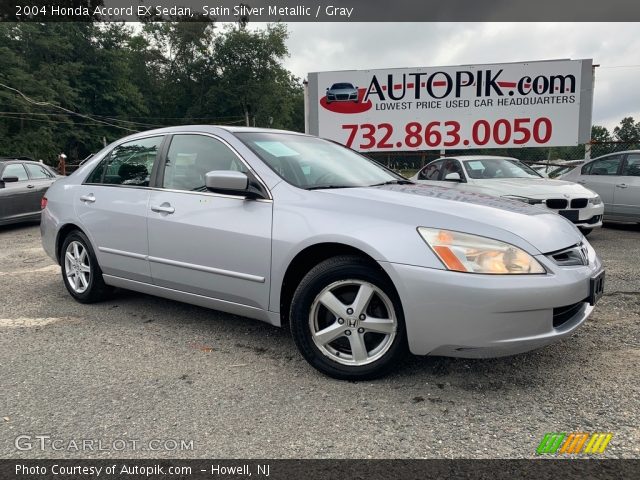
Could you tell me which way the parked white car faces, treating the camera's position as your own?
facing the viewer and to the right of the viewer

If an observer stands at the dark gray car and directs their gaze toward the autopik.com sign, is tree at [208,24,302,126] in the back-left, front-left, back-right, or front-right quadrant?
front-left

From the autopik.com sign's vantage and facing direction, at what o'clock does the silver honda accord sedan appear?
The silver honda accord sedan is roughly at 12 o'clock from the autopik.com sign.

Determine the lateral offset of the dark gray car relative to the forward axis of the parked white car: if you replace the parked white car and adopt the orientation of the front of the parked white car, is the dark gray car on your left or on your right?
on your right

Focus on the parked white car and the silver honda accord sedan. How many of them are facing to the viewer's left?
0

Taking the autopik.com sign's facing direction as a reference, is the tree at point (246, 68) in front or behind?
behind

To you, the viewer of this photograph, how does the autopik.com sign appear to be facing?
facing the viewer

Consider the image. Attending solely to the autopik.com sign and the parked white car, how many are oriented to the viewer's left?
0

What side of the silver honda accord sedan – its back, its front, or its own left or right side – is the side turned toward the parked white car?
left

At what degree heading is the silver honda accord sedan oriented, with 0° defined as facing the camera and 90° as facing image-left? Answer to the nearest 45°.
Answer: approximately 315°

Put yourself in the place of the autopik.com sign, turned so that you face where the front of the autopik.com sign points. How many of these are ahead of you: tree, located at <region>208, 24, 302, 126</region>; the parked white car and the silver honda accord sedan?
2

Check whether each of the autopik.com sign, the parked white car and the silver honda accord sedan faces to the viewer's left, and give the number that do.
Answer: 0

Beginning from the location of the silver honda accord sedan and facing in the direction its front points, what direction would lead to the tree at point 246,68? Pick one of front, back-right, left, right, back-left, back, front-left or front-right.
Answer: back-left
